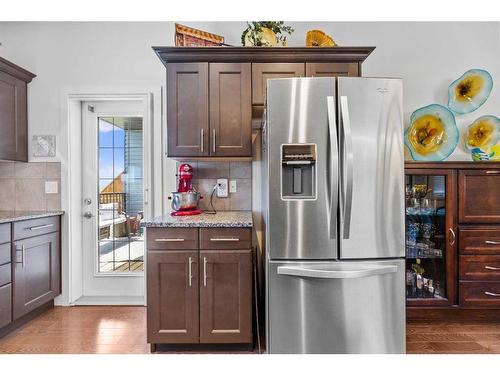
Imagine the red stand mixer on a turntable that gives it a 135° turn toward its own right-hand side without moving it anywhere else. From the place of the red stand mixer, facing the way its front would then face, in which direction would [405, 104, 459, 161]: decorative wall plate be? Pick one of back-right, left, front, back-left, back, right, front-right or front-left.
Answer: back-right

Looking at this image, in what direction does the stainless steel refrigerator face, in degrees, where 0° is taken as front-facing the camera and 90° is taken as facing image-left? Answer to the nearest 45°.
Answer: approximately 0°

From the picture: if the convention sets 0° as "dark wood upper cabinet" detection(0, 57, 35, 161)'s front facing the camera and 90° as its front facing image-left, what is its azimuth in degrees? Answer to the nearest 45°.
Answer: approximately 315°

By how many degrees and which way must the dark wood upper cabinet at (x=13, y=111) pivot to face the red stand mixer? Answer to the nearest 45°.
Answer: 0° — it already faces it

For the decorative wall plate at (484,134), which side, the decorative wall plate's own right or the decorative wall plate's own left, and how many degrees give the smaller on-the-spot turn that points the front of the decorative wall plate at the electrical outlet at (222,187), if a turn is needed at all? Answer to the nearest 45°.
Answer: approximately 45° to the decorative wall plate's own right
